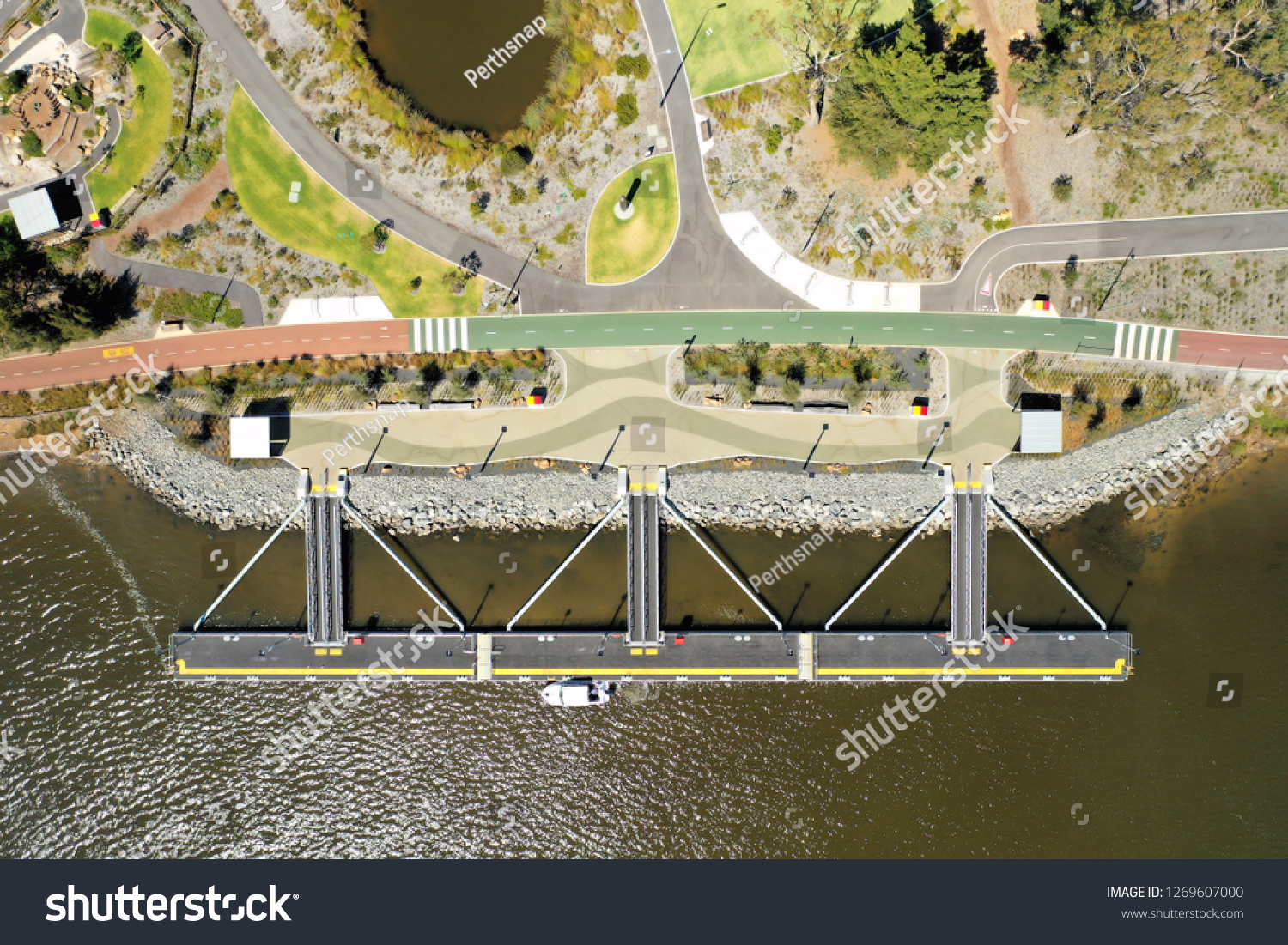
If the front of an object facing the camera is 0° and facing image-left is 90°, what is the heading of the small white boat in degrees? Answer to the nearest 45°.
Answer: approximately 90°

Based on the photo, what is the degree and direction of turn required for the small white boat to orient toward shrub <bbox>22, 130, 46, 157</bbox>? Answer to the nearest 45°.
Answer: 0° — it already faces it

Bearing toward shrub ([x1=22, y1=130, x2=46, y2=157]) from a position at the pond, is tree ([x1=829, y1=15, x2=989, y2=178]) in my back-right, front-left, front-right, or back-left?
back-left
